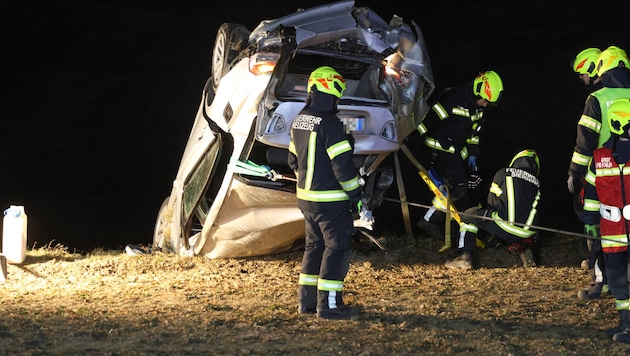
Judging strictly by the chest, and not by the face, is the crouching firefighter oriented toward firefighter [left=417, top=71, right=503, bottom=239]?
yes

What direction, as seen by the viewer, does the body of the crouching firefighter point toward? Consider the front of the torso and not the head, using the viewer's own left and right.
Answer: facing away from the viewer and to the left of the viewer

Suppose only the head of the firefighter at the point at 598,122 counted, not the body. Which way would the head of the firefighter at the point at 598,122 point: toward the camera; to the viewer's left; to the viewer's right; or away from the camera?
to the viewer's left

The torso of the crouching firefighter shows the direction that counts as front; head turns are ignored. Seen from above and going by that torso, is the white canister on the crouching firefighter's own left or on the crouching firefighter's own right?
on the crouching firefighter's own left

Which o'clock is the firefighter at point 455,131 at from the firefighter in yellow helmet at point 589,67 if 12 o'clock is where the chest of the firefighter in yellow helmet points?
The firefighter is roughly at 1 o'clock from the firefighter in yellow helmet.

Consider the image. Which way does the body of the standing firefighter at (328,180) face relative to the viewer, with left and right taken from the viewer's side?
facing away from the viewer and to the right of the viewer

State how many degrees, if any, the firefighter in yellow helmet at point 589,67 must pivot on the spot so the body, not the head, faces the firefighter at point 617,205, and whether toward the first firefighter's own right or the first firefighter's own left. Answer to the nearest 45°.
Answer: approximately 90° to the first firefighter's own left

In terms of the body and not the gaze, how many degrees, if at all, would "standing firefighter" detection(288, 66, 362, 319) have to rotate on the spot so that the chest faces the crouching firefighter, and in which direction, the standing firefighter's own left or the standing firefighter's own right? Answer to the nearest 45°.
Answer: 0° — they already face them

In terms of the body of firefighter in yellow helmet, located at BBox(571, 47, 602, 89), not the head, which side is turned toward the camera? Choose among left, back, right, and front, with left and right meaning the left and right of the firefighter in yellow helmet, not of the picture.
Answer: left

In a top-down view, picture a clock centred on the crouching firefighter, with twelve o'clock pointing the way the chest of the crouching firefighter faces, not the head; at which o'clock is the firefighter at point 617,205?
The firefighter is roughly at 7 o'clock from the crouching firefighter.

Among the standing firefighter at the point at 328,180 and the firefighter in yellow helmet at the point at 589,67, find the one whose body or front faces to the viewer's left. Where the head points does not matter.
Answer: the firefighter in yellow helmet

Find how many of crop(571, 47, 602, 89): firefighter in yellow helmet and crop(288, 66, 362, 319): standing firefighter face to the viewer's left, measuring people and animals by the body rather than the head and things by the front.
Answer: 1

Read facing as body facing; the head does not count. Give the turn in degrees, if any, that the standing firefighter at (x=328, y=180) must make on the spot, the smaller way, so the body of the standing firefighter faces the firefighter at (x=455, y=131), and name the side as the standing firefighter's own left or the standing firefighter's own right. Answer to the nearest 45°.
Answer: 0° — they already face them

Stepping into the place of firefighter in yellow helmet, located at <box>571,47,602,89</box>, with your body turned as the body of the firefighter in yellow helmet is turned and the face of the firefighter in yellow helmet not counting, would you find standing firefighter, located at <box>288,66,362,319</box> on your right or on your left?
on your left
